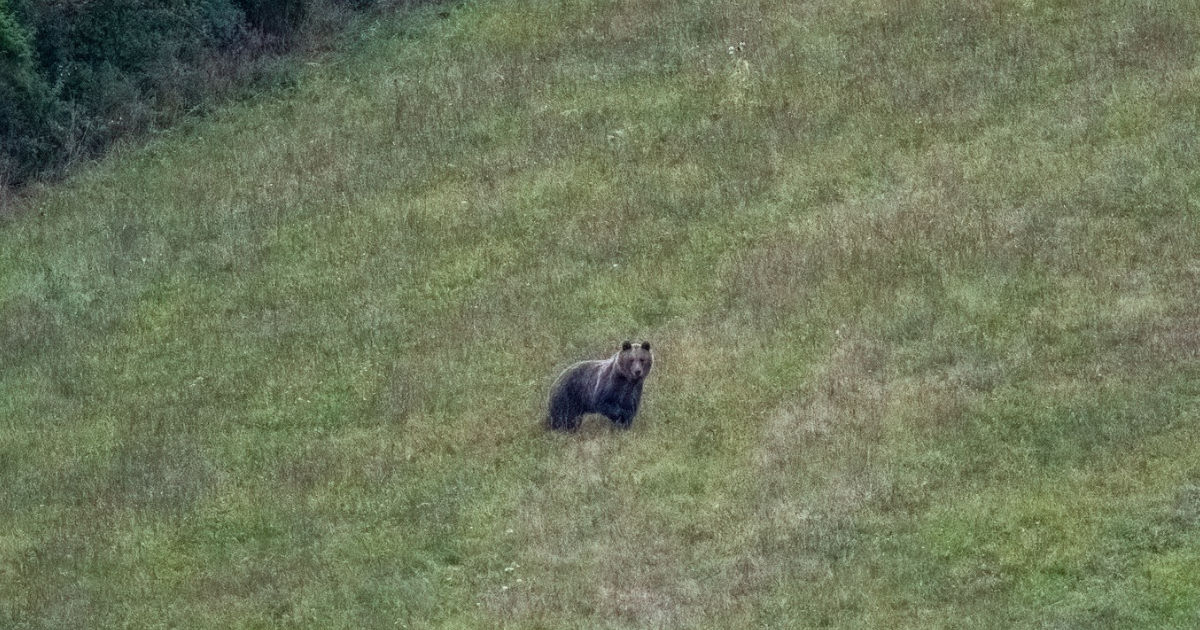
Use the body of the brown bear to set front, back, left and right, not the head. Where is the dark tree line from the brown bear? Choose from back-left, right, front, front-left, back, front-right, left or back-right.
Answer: back-left

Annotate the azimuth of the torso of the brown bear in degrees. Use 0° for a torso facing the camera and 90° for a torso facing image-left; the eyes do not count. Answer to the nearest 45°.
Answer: approximately 270°

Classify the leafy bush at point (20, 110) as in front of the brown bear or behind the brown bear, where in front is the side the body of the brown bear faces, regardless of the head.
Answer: behind
